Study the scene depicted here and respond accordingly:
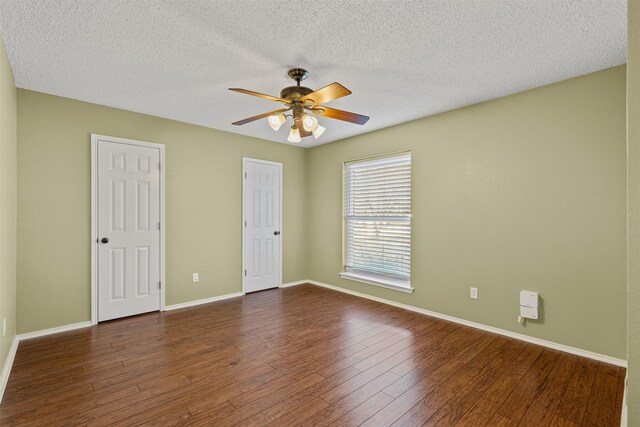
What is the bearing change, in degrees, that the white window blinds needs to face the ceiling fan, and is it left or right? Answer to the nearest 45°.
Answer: approximately 45° to its left

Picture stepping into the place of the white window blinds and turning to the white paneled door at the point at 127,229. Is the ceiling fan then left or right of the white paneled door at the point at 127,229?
left

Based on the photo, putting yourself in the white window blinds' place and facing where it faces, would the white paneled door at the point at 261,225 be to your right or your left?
on your right

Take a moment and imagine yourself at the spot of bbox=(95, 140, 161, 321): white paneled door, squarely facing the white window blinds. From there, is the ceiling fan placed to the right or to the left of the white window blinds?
right

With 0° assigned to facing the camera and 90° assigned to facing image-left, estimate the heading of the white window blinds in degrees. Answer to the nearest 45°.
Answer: approximately 45°
